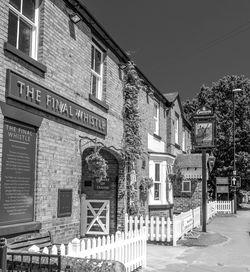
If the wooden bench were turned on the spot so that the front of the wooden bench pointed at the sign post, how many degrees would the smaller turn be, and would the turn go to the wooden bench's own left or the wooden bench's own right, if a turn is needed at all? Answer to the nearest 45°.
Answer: approximately 90° to the wooden bench's own left

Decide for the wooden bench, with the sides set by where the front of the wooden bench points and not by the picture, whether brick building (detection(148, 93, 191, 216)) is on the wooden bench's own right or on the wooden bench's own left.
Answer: on the wooden bench's own left

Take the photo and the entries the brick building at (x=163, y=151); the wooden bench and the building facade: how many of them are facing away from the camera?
0

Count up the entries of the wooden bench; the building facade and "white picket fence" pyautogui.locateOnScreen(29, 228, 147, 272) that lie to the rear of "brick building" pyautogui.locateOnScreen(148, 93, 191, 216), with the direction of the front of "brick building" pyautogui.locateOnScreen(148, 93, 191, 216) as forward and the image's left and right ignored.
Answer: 0

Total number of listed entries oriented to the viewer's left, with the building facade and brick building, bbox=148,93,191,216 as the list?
0

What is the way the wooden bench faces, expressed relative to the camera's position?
facing the viewer and to the right of the viewer

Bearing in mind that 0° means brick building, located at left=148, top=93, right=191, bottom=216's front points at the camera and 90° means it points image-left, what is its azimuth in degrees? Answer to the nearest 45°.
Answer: approximately 315°

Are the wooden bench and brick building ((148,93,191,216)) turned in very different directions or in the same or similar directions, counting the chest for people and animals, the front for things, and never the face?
same or similar directions

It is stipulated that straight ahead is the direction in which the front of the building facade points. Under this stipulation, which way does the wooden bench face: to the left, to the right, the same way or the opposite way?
the same way

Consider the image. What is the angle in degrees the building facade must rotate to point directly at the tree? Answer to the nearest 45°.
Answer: approximately 90° to its left

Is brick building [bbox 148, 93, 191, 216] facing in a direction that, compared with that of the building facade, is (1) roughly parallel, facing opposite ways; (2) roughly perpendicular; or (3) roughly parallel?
roughly parallel

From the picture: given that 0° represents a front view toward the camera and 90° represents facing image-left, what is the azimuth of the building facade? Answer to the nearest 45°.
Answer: approximately 315°

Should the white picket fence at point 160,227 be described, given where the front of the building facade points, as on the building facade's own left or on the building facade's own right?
on the building facade's own left

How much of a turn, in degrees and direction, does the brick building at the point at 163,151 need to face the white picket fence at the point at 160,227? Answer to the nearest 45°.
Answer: approximately 45° to its right

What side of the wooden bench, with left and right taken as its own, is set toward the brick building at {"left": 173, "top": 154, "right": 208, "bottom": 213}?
left
